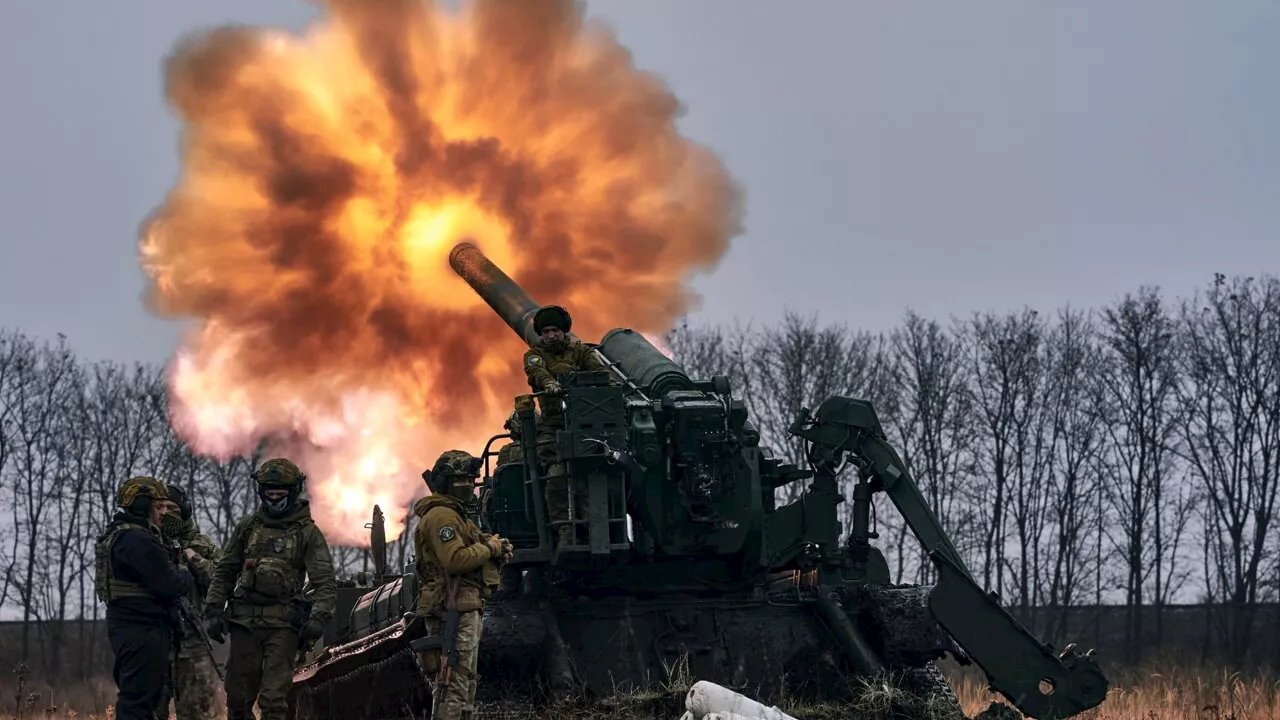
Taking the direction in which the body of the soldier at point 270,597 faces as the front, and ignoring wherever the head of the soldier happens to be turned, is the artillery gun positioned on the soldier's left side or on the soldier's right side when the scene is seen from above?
on the soldier's left side

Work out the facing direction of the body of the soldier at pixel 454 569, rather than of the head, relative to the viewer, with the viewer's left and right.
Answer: facing to the right of the viewer

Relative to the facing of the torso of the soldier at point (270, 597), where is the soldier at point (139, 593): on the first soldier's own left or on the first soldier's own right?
on the first soldier's own right

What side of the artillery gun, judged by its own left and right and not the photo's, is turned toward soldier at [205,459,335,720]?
left

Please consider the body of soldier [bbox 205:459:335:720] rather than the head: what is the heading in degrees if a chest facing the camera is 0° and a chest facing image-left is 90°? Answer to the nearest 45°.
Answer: approximately 0°

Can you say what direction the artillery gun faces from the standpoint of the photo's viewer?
facing away from the viewer and to the left of the viewer

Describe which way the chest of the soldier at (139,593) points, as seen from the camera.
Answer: to the viewer's right
